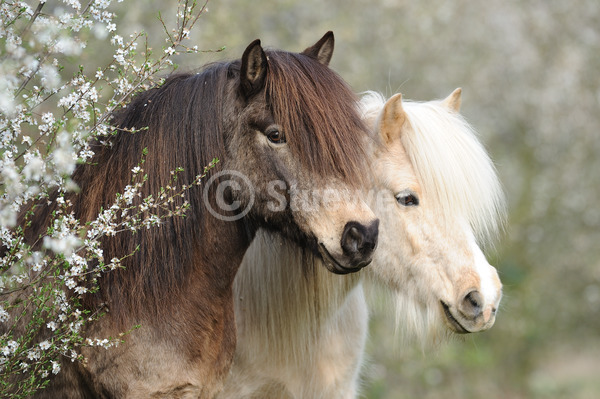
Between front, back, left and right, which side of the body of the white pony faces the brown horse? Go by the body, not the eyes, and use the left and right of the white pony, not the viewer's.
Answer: right

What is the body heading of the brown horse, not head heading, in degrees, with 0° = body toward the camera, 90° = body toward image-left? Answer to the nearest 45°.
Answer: approximately 315°

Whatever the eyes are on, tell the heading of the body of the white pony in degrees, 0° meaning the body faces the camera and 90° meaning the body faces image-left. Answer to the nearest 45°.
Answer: approximately 315°

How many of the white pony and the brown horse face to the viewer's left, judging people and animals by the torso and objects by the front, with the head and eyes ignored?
0

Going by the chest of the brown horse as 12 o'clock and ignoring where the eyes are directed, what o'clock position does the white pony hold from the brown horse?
The white pony is roughly at 9 o'clock from the brown horse.
